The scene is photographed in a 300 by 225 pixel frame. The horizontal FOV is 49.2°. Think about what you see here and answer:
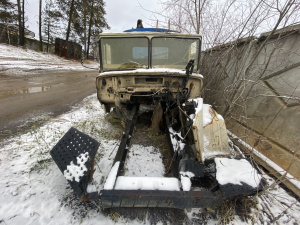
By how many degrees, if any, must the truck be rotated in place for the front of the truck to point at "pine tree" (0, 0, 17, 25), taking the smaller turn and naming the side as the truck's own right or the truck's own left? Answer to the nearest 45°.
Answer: approximately 135° to the truck's own right

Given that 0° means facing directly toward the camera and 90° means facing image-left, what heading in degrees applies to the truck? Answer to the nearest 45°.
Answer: approximately 0°
